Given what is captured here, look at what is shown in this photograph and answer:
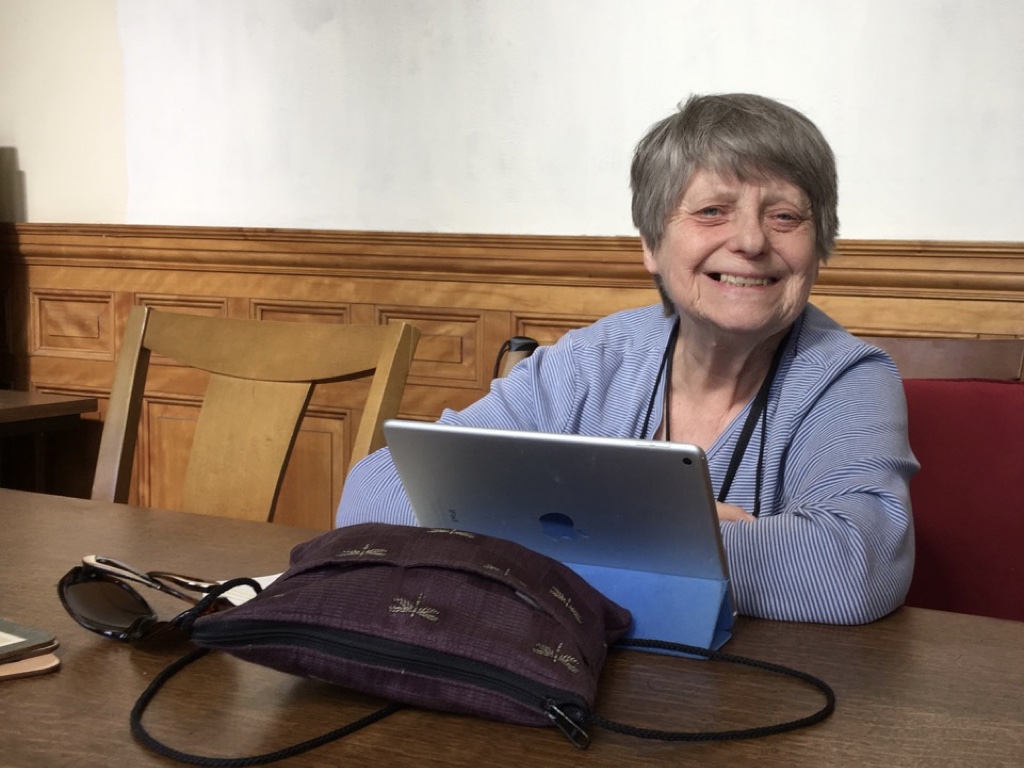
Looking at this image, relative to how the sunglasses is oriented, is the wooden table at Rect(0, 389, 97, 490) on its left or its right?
on its right

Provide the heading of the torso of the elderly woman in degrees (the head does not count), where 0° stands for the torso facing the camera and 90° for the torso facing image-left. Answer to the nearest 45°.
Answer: approximately 0°

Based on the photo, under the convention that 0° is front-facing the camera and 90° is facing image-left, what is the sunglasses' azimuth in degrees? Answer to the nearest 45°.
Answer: approximately 45°

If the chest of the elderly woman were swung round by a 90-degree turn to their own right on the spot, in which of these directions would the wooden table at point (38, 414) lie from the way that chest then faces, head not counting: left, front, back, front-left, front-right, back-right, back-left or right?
front-right
